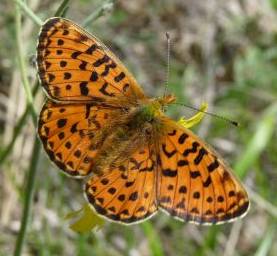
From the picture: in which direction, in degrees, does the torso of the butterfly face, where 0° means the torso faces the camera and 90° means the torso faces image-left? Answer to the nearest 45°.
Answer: approximately 225°

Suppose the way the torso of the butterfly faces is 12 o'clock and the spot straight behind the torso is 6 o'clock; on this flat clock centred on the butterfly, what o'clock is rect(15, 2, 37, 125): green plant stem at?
The green plant stem is roughly at 8 o'clock from the butterfly.
